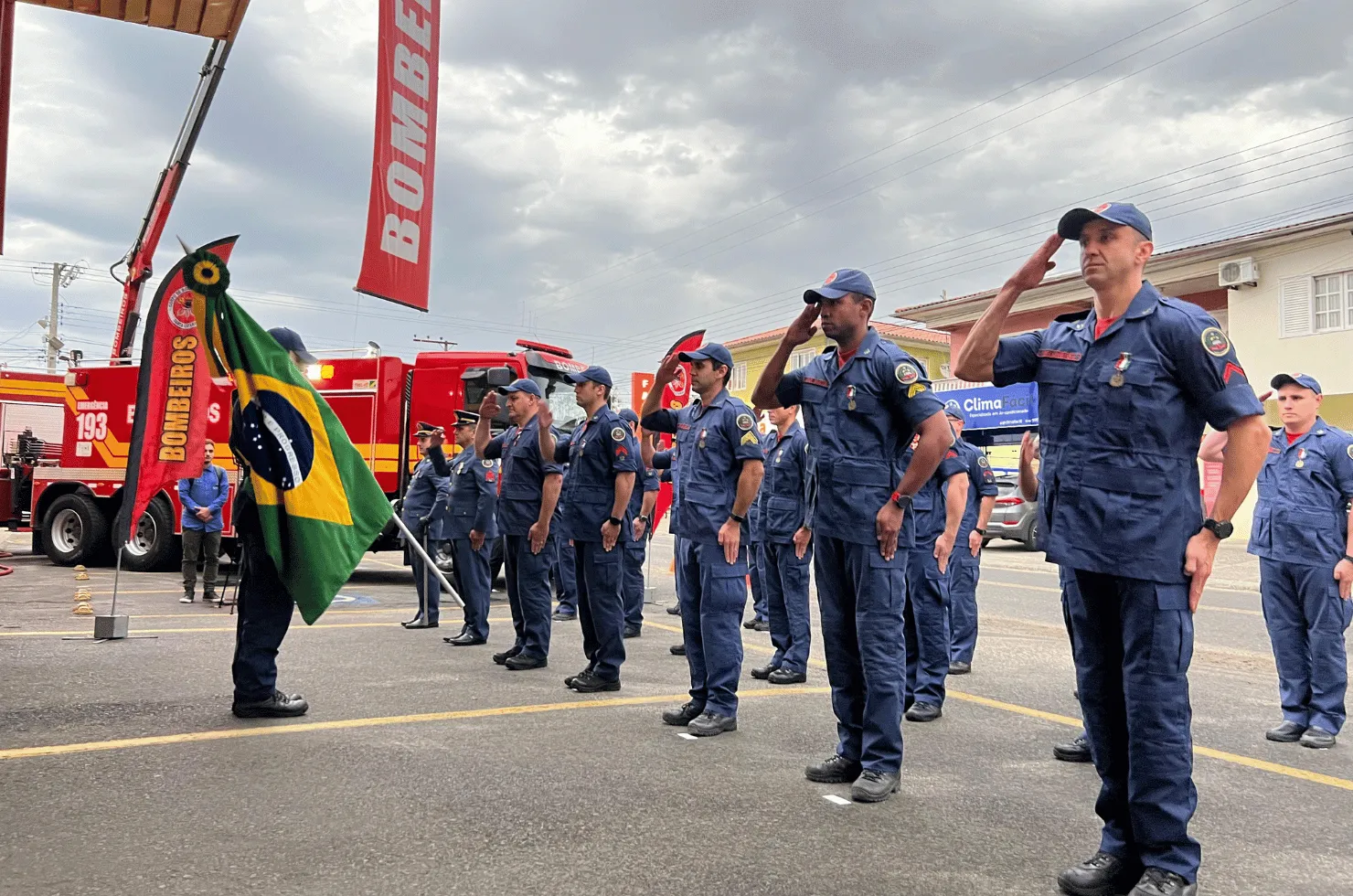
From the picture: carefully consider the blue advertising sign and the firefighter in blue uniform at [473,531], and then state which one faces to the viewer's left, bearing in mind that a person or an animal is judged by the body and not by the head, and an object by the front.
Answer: the firefighter in blue uniform

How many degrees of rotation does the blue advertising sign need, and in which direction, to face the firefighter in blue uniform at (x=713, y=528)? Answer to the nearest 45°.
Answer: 0° — it already faces them

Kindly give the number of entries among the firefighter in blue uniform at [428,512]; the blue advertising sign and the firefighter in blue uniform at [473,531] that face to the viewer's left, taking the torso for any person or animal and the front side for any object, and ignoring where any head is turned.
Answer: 2

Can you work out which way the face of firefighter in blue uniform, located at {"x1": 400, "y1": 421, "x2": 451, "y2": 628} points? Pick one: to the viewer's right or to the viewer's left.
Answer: to the viewer's left

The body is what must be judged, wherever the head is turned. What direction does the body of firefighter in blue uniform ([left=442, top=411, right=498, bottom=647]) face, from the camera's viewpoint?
to the viewer's left

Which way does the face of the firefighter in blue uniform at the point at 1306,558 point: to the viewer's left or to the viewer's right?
to the viewer's left

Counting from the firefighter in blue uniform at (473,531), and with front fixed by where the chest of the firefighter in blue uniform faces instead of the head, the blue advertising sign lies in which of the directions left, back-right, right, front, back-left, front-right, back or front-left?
back-right

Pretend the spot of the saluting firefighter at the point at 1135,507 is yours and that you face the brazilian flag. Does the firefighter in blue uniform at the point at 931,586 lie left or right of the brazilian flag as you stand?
right

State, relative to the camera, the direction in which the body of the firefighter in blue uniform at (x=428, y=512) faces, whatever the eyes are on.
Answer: to the viewer's left

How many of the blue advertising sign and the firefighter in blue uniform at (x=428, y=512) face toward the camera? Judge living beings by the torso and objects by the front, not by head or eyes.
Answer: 1
